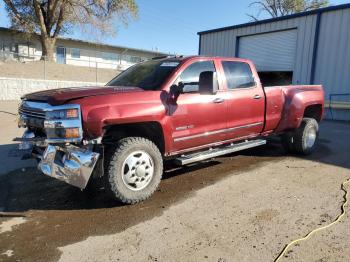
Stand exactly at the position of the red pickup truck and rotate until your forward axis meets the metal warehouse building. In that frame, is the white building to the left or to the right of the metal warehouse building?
left

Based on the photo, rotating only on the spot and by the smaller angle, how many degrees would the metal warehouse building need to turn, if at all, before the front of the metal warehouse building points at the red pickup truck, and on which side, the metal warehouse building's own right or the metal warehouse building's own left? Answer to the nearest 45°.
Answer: approximately 45° to the metal warehouse building's own left

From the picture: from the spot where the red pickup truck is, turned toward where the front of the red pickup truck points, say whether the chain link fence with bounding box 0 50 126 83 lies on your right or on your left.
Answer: on your right

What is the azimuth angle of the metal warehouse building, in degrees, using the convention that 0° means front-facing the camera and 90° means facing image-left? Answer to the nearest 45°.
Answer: approximately 45°

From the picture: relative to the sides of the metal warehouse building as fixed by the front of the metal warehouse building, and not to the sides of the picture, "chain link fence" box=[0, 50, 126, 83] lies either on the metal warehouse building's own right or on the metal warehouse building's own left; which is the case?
on the metal warehouse building's own right

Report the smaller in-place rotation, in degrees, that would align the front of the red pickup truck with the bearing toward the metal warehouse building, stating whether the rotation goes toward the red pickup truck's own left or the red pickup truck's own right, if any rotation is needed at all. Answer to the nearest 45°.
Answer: approximately 180°

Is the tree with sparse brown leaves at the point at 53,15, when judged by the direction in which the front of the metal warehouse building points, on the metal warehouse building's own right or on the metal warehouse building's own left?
on the metal warehouse building's own right

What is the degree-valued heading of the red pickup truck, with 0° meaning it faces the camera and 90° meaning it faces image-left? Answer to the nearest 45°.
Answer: approximately 45°

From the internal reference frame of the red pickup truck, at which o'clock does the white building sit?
The white building is roughly at 4 o'clock from the red pickup truck.
